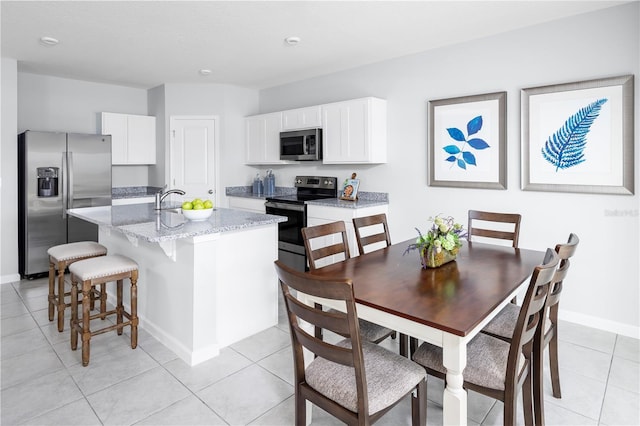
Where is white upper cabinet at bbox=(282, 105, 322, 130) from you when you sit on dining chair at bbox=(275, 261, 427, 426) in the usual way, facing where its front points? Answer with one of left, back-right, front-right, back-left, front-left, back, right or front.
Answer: front-left

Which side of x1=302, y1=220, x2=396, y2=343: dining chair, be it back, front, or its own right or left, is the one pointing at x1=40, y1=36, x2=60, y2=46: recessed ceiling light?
back

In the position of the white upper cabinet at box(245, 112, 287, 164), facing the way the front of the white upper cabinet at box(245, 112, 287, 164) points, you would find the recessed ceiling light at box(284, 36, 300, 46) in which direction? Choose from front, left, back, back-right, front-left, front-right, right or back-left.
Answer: front-left

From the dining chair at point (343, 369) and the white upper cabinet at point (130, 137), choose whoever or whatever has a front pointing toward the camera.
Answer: the white upper cabinet

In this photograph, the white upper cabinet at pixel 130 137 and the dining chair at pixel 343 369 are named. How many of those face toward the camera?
1

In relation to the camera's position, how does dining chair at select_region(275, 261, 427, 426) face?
facing away from the viewer and to the right of the viewer

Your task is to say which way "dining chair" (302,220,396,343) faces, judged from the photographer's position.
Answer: facing the viewer and to the right of the viewer

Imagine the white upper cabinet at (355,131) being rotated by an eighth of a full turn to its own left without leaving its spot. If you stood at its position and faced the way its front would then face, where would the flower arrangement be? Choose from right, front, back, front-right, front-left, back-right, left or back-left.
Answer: front

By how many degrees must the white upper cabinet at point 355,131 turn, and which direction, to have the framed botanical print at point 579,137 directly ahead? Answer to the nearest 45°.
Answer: approximately 90° to its left

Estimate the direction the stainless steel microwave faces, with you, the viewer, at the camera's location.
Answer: facing the viewer and to the left of the viewer
